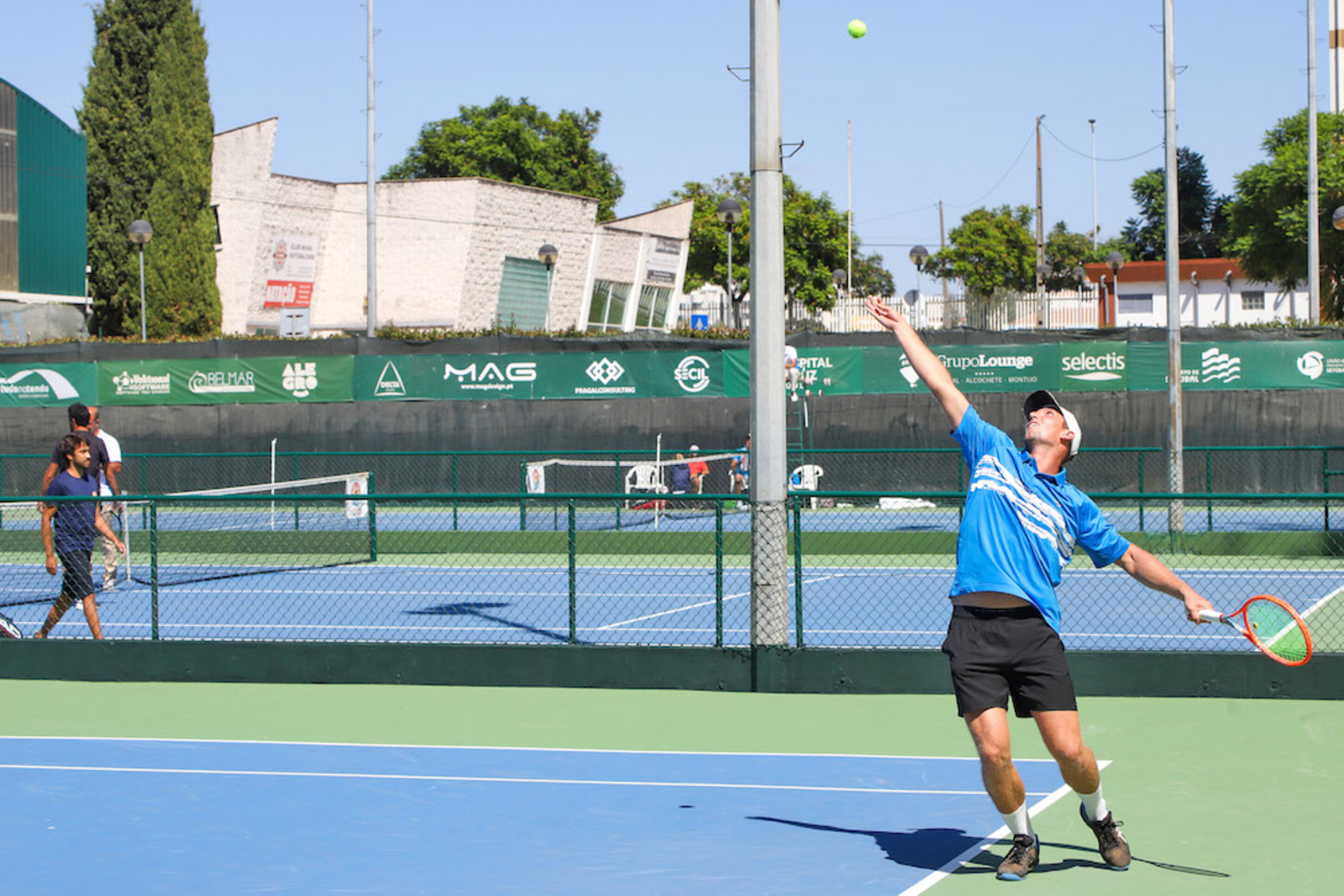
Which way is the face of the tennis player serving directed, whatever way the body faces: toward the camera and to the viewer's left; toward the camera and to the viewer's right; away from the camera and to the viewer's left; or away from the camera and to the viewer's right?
toward the camera and to the viewer's left

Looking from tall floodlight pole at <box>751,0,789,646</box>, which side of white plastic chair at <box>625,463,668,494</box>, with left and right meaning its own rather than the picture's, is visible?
front

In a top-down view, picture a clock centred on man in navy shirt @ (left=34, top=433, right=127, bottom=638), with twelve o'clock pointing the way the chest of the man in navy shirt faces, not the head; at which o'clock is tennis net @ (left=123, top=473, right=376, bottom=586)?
The tennis net is roughly at 8 o'clock from the man in navy shirt.

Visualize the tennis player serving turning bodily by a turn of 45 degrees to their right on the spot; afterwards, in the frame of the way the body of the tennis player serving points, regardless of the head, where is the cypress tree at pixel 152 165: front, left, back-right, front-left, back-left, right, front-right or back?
right

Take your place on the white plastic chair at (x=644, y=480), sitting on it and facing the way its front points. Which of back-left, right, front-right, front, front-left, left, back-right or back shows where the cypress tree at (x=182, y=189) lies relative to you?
back-right

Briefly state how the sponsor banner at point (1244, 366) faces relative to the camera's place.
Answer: facing the viewer

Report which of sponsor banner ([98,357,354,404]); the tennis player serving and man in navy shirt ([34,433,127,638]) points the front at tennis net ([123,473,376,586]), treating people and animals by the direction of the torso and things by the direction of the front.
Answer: the sponsor banner

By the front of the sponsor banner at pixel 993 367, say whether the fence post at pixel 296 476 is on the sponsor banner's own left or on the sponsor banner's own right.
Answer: on the sponsor banner's own right

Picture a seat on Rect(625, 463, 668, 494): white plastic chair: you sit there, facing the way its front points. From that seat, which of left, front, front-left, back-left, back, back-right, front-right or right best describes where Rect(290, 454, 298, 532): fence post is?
right
